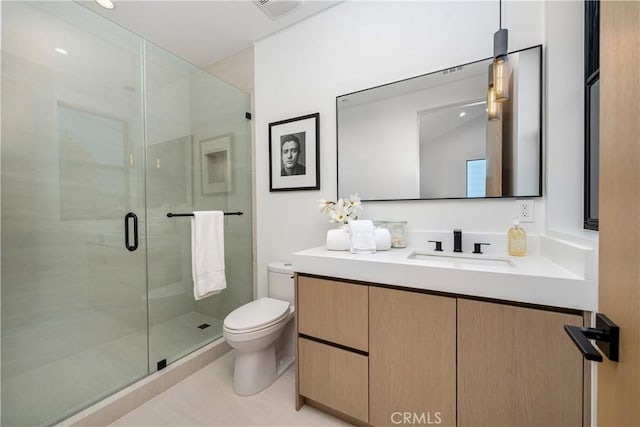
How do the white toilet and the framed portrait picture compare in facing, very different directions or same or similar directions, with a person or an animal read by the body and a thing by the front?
same or similar directions

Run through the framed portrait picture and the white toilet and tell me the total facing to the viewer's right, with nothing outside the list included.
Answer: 0

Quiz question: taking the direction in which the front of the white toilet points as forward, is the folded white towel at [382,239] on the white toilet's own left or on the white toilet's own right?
on the white toilet's own left

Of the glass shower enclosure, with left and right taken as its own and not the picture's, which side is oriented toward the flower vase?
front

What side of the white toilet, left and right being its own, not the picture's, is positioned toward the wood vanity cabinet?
left

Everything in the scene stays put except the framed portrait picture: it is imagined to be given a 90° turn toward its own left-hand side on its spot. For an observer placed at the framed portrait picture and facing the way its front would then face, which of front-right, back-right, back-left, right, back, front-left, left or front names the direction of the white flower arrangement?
front

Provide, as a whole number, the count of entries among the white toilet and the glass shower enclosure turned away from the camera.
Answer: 0

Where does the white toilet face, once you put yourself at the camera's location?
facing the viewer and to the left of the viewer

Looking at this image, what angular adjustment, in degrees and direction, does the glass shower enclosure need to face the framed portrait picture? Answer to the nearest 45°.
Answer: approximately 45° to its left

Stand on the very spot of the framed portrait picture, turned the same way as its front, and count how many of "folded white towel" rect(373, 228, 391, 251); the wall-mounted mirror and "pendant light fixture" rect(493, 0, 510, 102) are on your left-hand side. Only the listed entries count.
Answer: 3

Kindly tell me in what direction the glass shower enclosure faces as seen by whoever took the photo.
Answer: facing the viewer and to the right of the viewer

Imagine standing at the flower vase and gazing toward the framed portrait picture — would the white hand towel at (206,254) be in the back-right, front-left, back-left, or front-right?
front-left

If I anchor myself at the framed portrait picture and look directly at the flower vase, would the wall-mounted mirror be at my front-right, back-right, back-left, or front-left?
front-left
